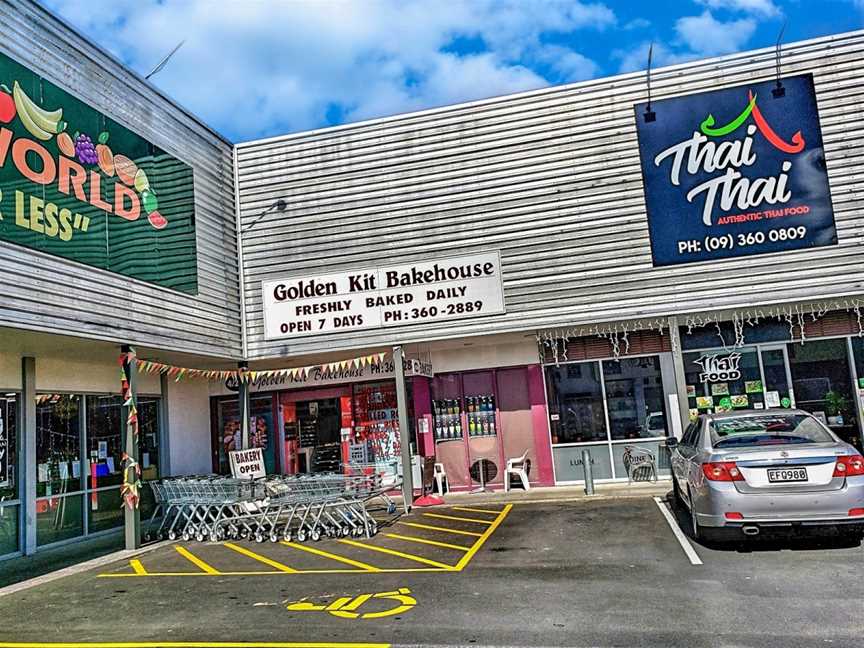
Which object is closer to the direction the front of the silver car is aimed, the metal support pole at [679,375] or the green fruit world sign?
the metal support pole

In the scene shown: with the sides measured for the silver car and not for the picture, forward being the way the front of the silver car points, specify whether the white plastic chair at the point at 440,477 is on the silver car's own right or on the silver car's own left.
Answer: on the silver car's own left

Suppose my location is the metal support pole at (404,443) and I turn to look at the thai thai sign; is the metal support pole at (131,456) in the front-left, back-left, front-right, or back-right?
back-right

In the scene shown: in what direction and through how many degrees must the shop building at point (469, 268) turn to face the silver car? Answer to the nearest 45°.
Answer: approximately 45° to its left

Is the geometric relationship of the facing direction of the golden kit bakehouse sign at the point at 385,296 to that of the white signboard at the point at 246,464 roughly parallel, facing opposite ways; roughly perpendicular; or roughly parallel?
roughly parallel

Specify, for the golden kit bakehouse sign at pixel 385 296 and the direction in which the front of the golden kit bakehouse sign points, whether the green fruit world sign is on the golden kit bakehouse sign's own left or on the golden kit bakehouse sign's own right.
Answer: on the golden kit bakehouse sign's own right

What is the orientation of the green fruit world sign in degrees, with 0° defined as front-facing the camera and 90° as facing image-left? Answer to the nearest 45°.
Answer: approximately 315°

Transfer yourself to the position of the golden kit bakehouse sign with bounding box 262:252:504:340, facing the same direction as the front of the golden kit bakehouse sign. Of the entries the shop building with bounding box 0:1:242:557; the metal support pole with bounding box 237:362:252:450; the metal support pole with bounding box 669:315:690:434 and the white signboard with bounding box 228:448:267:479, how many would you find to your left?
1

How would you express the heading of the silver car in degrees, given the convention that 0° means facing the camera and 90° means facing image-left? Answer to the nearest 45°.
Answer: approximately 180°

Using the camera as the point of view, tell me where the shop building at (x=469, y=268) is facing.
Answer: facing the viewer

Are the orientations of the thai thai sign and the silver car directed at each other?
yes

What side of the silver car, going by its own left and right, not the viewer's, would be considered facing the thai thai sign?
front

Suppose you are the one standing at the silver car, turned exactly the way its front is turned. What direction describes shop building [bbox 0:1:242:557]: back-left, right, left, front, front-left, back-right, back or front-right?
left

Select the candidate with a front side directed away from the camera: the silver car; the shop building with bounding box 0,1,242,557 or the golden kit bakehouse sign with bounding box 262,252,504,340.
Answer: the silver car

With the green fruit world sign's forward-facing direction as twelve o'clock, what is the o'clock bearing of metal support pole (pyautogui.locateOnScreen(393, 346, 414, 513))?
The metal support pole is roughly at 10 o'clock from the green fruit world sign.

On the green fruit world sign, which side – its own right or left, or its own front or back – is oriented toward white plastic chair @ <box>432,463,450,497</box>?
left

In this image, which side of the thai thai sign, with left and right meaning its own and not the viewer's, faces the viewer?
front

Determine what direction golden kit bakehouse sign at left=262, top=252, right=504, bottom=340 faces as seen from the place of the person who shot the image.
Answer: facing the viewer

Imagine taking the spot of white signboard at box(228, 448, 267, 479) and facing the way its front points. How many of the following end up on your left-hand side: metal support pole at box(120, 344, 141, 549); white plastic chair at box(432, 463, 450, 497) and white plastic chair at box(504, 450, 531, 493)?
2
